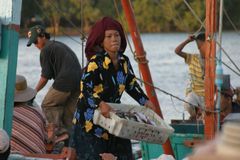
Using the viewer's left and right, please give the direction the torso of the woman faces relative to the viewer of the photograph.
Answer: facing the viewer and to the right of the viewer

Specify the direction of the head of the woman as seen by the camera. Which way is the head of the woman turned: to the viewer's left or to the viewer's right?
to the viewer's right
